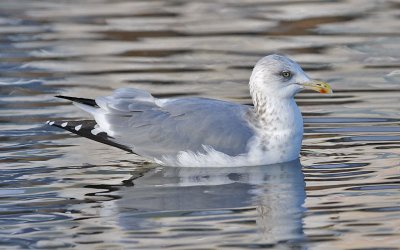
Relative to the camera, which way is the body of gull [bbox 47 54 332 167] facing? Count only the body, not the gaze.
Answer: to the viewer's right
